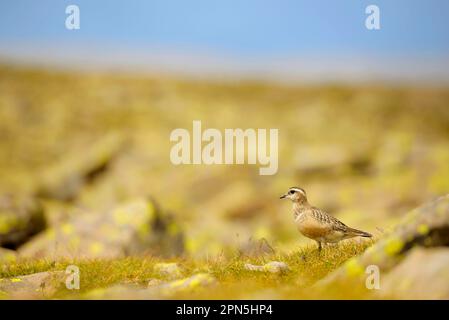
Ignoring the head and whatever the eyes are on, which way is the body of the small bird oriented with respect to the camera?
to the viewer's left

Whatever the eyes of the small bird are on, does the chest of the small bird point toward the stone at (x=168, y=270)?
yes

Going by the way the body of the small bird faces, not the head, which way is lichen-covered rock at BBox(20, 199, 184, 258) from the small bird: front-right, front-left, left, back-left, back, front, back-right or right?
front-right

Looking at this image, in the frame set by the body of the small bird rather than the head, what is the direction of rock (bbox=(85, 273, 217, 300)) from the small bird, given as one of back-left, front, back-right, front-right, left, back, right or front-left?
front-left

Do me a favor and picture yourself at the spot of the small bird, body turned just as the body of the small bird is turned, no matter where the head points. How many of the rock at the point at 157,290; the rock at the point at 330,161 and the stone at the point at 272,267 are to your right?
1

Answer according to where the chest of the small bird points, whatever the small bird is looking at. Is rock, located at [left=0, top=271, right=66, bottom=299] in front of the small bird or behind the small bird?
in front

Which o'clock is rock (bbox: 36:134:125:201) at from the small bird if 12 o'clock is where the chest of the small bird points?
The rock is roughly at 2 o'clock from the small bird.

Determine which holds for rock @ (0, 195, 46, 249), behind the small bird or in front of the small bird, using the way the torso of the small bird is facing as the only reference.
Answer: in front

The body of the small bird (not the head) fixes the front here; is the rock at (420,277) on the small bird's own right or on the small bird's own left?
on the small bird's own left

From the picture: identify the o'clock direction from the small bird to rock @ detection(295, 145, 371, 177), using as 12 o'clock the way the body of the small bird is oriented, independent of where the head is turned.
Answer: The rock is roughly at 3 o'clock from the small bird.

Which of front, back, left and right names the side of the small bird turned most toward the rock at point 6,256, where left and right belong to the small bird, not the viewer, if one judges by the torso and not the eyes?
front
